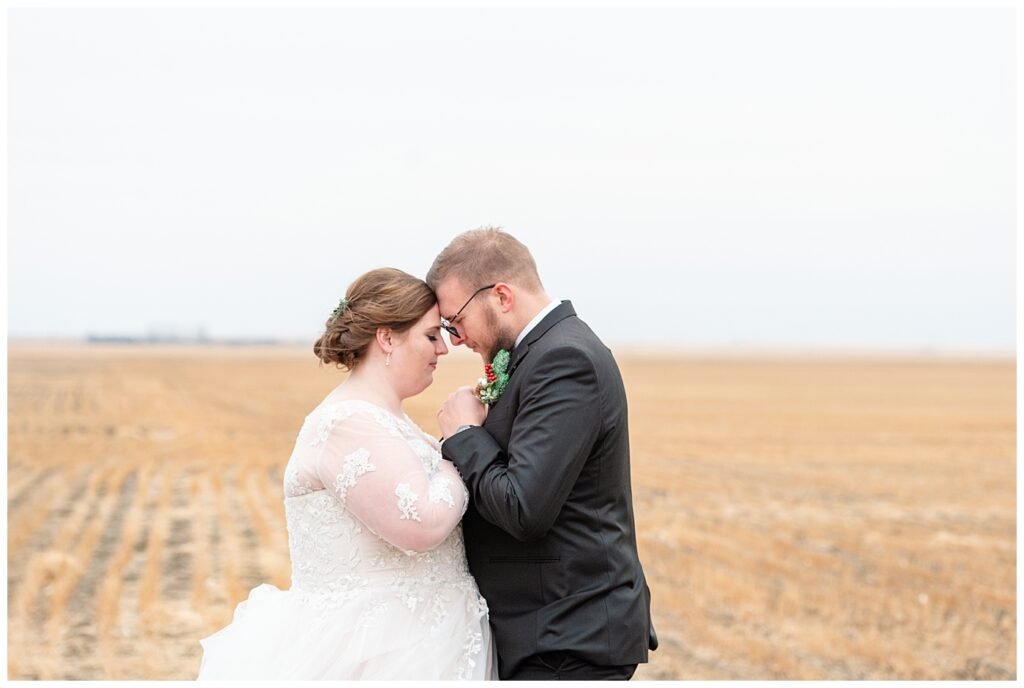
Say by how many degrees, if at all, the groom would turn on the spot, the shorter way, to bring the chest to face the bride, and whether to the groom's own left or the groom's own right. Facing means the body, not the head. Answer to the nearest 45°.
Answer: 0° — they already face them

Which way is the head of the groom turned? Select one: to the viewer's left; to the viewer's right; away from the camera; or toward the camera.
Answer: to the viewer's left

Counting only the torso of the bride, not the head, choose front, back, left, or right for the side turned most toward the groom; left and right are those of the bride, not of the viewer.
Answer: front

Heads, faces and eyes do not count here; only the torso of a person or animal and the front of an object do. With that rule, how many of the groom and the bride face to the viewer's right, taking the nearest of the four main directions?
1

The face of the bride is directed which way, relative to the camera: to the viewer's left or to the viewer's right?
to the viewer's right

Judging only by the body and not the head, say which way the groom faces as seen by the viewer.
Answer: to the viewer's left

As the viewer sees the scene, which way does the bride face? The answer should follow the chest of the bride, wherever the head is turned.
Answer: to the viewer's right

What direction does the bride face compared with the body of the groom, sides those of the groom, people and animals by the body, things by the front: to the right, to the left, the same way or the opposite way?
the opposite way
